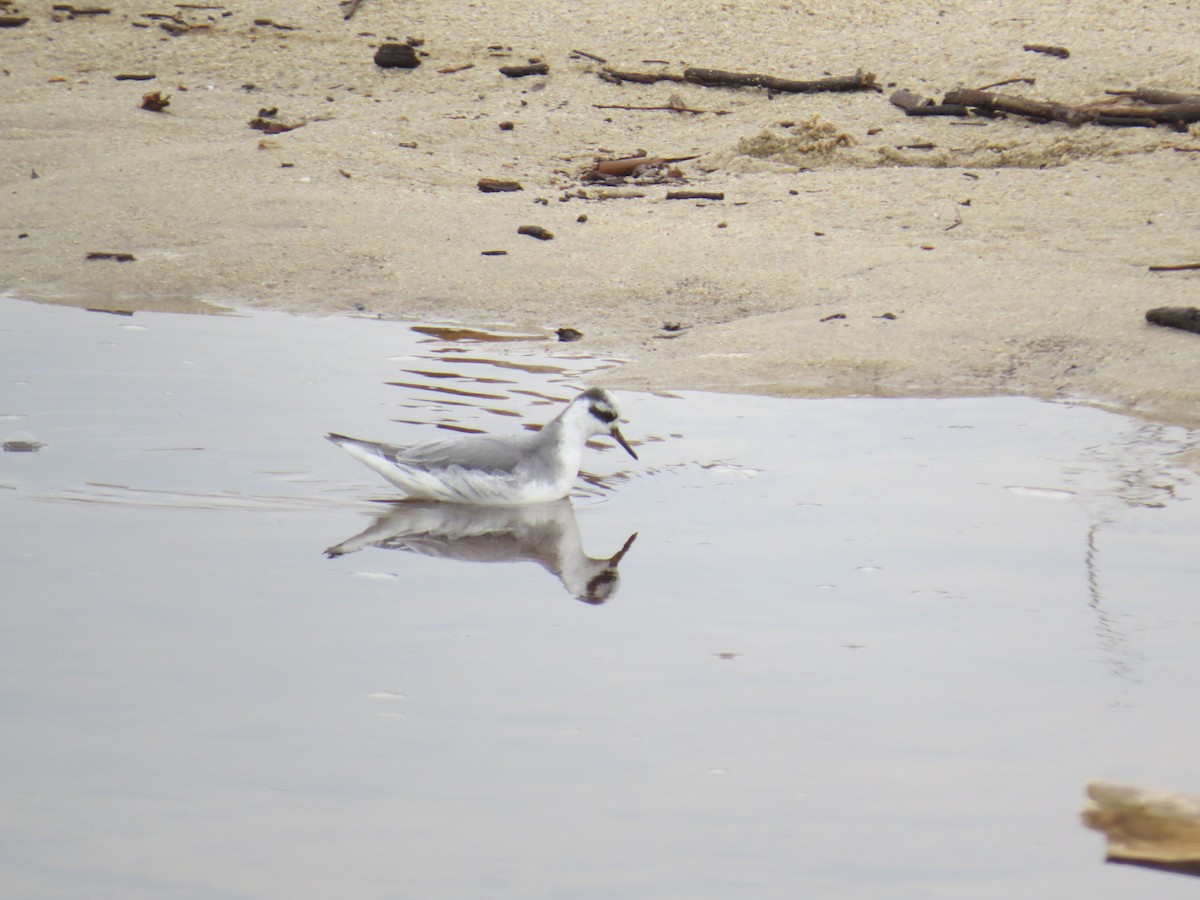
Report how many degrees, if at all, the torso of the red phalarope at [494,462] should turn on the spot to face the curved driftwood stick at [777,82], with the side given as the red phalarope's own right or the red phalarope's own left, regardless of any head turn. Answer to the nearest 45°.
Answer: approximately 90° to the red phalarope's own left

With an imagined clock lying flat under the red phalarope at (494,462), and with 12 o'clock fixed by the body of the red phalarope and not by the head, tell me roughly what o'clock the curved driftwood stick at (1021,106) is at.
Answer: The curved driftwood stick is roughly at 10 o'clock from the red phalarope.

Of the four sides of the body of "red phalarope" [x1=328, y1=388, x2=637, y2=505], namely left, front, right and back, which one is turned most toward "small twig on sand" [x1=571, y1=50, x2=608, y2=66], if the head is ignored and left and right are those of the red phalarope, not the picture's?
left

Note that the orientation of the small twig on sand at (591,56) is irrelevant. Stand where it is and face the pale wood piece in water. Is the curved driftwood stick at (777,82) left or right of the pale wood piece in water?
left

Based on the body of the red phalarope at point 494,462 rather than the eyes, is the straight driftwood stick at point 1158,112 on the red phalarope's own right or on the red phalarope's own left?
on the red phalarope's own left

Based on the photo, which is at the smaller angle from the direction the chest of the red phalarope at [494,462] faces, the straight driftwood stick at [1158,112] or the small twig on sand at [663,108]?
the straight driftwood stick

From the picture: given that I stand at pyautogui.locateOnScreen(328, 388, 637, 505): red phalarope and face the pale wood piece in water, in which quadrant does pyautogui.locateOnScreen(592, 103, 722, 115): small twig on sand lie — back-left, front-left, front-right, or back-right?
back-left

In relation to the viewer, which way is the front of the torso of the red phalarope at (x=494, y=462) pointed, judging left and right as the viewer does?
facing to the right of the viewer

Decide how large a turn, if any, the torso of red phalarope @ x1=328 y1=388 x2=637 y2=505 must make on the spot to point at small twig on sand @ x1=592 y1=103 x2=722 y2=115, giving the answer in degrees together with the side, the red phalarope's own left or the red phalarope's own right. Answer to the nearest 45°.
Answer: approximately 90° to the red phalarope's own left

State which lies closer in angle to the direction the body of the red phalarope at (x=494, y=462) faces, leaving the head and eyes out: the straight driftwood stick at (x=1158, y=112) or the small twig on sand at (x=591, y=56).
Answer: the straight driftwood stick

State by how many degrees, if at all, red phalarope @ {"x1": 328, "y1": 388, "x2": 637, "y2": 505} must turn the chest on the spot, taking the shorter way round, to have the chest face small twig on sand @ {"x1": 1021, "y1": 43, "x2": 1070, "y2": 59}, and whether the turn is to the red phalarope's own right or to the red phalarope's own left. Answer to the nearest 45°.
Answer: approximately 45° to the red phalarope's own left

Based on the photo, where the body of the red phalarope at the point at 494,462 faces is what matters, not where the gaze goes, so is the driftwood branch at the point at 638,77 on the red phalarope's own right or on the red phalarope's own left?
on the red phalarope's own left
